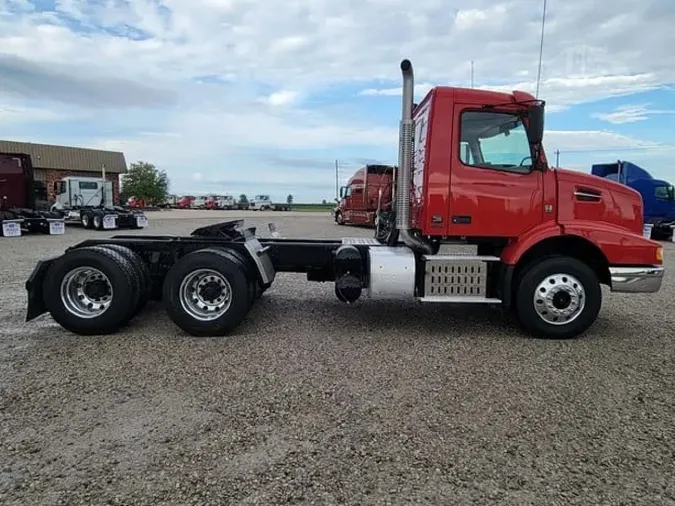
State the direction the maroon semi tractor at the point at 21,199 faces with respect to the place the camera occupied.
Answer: facing away from the viewer and to the left of the viewer

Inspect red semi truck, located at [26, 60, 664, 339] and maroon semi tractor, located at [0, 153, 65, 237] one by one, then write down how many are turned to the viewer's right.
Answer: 1

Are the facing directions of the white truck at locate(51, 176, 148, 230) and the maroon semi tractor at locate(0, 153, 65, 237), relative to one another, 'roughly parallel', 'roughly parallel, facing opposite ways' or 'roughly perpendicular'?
roughly parallel

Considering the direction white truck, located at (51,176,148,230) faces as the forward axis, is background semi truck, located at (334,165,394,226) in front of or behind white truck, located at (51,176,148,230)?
behind

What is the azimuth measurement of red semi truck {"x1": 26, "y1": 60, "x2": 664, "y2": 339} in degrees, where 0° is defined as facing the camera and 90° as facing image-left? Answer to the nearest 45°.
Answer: approximately 270°

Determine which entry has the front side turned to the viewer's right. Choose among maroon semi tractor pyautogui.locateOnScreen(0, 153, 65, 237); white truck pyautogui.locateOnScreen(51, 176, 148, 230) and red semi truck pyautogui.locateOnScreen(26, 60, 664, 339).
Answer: the red semi truck

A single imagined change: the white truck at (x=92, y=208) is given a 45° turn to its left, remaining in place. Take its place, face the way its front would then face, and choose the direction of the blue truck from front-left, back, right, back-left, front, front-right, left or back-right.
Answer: back-left

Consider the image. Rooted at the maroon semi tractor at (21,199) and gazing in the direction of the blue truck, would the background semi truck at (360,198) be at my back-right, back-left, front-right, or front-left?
front-left

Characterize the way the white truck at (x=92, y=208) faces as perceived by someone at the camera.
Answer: facing away from the viewer and to the left of the viewer

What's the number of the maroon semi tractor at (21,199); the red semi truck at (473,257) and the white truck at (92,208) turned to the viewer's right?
1

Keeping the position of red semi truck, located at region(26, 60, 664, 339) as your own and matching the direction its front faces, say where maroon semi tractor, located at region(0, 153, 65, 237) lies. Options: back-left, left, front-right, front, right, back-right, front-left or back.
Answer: back-left

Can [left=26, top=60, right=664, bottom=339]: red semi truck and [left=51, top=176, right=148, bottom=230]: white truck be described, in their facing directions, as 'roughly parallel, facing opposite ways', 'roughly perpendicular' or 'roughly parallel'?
roughly parallel, facing opposite ways

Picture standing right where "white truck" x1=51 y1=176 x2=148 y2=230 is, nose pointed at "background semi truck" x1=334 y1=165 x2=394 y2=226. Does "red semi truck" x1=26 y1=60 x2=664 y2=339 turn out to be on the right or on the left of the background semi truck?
right
